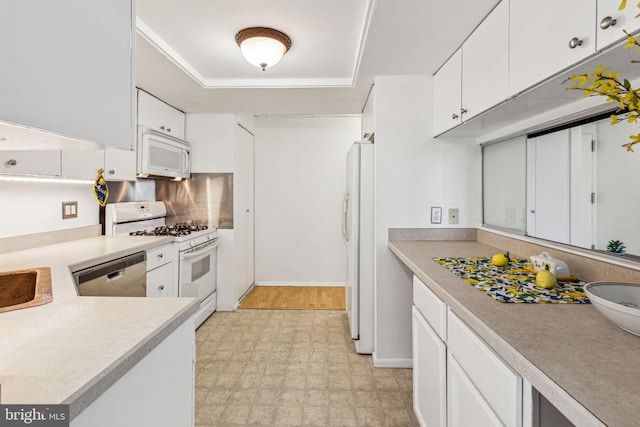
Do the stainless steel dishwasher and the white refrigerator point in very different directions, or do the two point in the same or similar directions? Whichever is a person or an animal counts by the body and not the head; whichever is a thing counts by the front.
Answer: very different directions

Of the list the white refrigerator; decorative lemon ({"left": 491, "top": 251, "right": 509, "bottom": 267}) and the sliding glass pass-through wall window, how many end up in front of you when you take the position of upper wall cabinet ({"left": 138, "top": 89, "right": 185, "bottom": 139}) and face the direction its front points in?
3

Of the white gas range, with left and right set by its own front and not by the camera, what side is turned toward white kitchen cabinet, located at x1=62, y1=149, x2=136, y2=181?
right

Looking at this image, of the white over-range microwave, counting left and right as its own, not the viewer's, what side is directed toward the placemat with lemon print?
front

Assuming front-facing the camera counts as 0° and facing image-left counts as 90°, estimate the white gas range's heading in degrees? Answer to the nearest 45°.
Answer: approximately 315°

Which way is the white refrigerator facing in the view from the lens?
facing to the left of the viewer

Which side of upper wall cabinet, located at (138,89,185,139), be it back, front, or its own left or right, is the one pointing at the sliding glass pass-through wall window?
front

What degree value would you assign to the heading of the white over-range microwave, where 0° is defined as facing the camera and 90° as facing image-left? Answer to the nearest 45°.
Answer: approximately 315°
